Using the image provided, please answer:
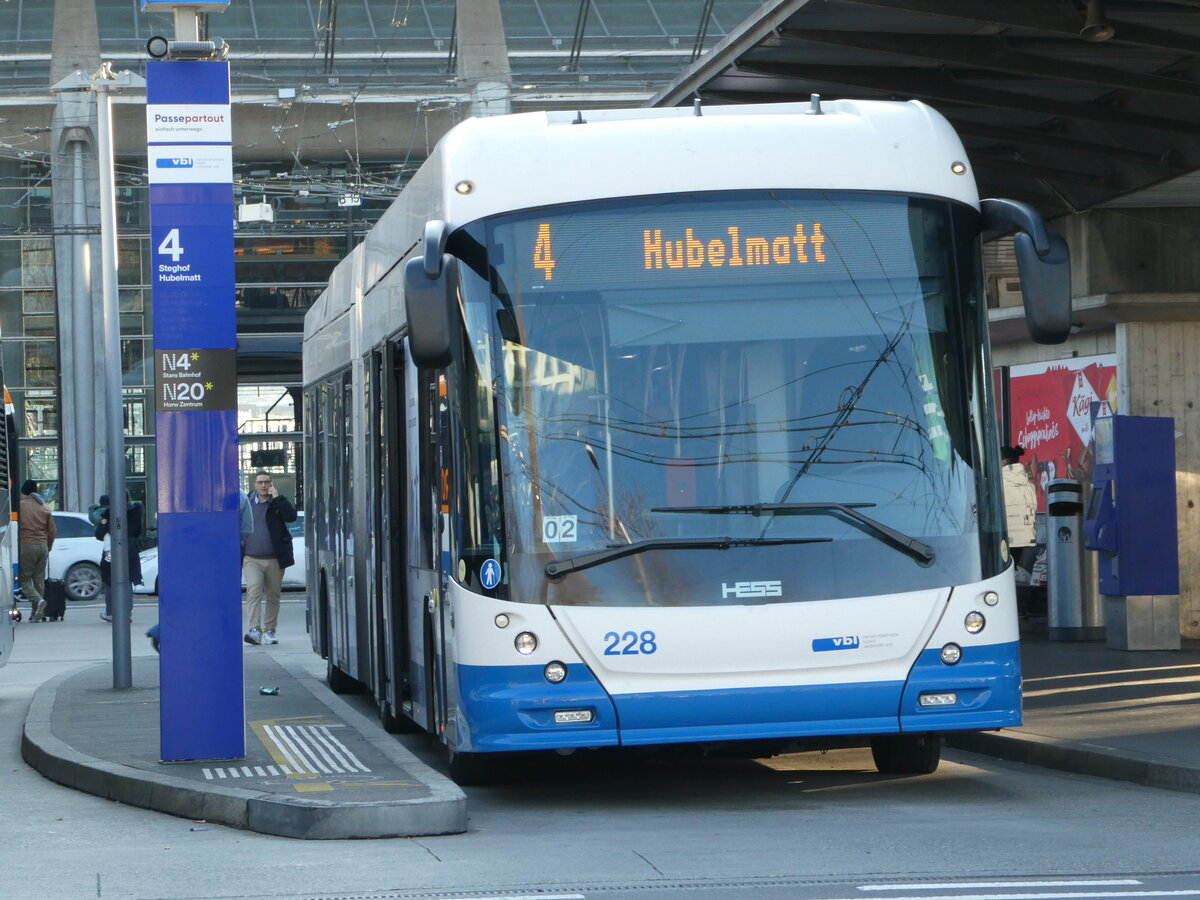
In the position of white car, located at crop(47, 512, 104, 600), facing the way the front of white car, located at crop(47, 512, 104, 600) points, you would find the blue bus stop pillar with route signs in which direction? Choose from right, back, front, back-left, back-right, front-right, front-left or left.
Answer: left

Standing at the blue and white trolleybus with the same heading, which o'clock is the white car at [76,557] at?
The white car is roughly at 5 o'clock from the blue and white trolleybus.

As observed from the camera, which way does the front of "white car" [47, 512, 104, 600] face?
facing to the left of the viewer

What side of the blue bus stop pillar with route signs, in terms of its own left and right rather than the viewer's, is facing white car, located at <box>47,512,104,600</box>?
back

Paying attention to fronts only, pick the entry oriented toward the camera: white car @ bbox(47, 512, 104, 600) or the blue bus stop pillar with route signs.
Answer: the blue bus stop pillar with route signs

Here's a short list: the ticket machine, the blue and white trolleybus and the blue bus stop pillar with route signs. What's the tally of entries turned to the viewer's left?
1

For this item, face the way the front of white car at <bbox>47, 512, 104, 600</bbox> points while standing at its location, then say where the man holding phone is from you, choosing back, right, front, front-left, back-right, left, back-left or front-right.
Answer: left

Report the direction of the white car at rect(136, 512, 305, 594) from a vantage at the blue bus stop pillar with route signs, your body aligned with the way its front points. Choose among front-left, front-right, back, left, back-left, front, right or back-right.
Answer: back

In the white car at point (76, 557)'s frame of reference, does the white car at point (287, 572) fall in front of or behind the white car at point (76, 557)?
behind

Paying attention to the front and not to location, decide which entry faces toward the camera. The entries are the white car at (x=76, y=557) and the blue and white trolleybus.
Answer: the blue and white trolleybus

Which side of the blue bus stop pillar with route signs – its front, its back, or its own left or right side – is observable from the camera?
front

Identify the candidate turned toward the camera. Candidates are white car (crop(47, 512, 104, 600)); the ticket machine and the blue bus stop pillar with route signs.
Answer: the blue bus stop pillar with route signs

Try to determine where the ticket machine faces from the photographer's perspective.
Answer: facing to the left of the viewer

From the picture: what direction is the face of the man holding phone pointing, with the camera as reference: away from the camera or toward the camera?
toward the camera

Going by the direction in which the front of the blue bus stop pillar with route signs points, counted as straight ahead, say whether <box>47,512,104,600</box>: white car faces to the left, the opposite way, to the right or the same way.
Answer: to the right

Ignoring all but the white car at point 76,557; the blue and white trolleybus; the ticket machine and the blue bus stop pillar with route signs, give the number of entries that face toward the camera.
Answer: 2

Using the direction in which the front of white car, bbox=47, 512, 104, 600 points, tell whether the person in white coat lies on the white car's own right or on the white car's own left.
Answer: on the white car's own left
